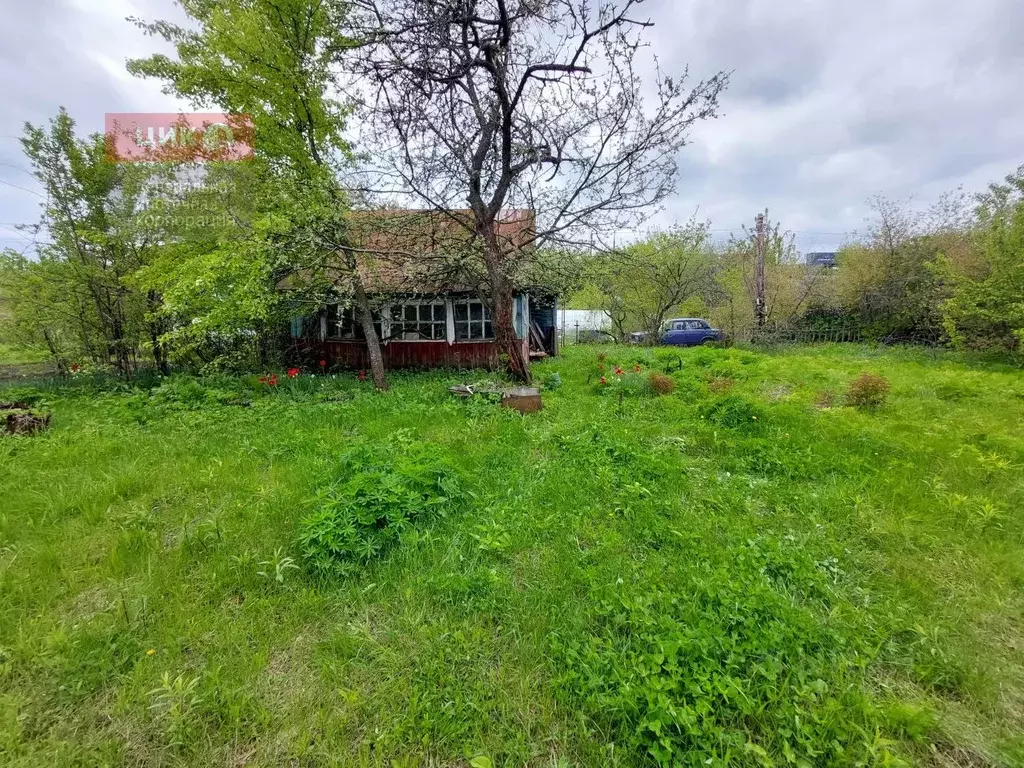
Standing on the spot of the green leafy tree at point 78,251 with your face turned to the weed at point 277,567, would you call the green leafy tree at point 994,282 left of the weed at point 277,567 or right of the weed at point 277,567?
left

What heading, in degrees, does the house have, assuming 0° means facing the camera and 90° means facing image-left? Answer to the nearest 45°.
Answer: approximately 0°

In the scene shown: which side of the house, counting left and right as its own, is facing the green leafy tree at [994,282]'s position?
left

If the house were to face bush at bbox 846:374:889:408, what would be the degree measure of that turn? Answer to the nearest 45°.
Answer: approximately 45° to its left

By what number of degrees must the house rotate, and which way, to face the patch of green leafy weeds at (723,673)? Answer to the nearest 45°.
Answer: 0° — it already faces it

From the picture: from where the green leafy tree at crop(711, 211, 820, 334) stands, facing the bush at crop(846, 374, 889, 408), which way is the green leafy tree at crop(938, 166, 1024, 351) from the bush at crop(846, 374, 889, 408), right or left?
left

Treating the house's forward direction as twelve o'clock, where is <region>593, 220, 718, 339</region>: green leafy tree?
The green leafy tree is roughly at 8 o'clock from the house.

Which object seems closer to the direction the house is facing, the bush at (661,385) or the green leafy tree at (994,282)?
the bush
